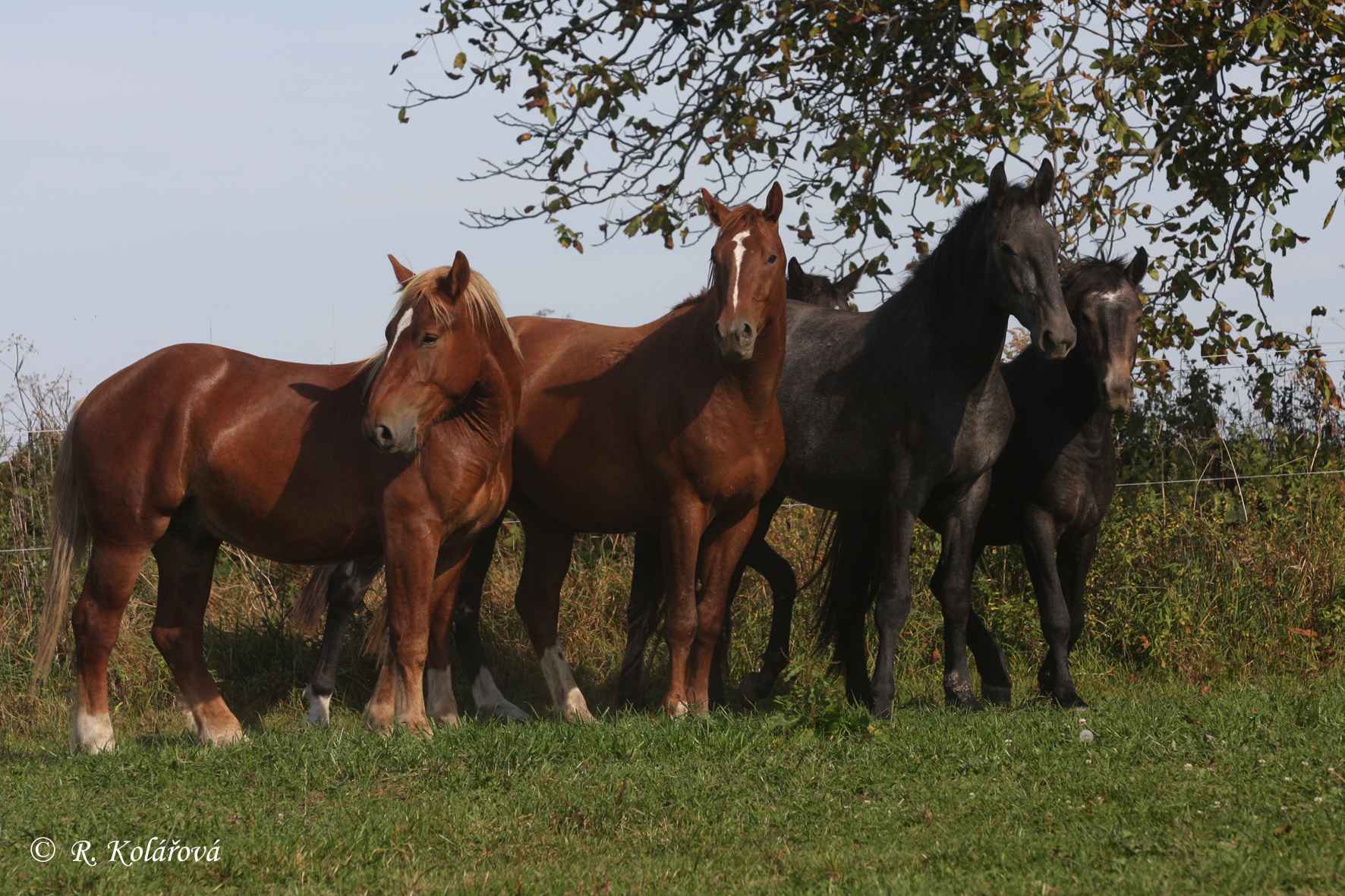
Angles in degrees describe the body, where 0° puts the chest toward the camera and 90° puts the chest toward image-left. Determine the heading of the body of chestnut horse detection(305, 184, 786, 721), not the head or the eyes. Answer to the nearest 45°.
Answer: approximately 315°

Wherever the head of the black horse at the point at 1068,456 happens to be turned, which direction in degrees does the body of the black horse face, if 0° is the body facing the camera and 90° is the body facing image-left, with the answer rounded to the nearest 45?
approximately 315°

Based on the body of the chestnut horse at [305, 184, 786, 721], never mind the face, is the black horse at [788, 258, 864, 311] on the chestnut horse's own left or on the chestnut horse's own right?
on the chestnut horse's own left

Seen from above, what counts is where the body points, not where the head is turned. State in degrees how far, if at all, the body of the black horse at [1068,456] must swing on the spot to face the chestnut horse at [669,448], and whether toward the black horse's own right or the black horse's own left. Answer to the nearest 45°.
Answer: approximately 135° to the black horse's own right
